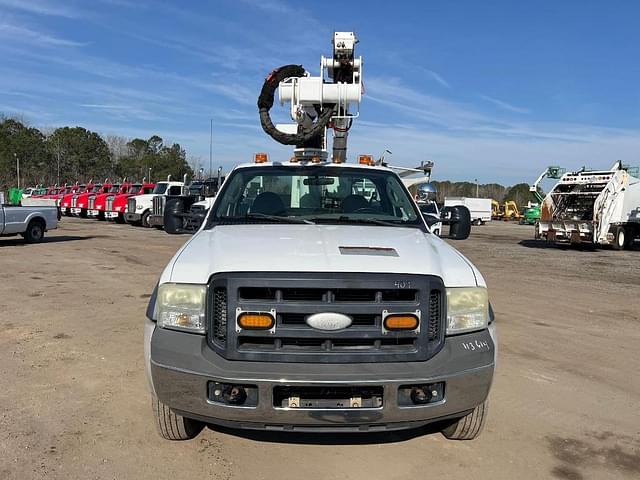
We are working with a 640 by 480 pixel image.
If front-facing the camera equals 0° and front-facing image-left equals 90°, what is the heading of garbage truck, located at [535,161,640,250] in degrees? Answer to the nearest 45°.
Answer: approximately 225°

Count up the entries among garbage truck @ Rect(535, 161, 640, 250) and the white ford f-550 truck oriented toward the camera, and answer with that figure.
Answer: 1

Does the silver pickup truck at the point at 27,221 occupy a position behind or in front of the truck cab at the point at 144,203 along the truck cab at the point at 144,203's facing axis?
in front

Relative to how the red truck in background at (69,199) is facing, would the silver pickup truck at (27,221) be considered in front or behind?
in front

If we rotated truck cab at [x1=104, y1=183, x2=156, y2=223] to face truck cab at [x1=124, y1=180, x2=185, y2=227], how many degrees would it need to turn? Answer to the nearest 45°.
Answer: approximately 45° to its left

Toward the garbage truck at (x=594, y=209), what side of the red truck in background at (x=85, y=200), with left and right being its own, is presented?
left

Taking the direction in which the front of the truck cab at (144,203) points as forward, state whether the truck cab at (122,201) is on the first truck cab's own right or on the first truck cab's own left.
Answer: on the first truck cab's own right

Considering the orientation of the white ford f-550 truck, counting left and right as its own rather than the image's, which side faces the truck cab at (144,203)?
back

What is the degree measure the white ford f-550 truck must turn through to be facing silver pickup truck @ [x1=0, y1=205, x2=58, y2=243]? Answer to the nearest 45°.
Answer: approximately 135° to its right
